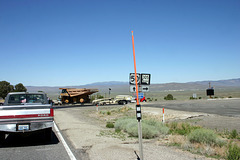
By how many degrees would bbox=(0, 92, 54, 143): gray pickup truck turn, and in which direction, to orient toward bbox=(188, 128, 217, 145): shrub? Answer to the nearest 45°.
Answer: approximately 90° to its right

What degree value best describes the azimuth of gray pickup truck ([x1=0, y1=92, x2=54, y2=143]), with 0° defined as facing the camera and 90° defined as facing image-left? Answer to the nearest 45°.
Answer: approximately 180°
